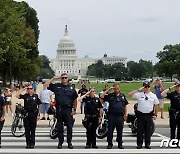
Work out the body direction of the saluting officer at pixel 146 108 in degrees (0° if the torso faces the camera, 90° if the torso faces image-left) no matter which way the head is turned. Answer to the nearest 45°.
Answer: approximately 0°

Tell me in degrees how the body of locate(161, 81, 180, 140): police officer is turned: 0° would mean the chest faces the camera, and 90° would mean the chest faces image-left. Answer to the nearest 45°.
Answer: approximately 0°

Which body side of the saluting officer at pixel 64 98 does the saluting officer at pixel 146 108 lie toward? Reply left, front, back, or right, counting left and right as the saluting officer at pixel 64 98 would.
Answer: left

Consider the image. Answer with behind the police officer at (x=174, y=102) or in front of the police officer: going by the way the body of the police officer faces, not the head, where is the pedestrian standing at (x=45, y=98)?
behind

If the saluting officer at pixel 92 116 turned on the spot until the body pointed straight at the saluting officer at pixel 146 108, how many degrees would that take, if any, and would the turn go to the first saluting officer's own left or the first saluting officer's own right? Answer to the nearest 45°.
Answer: approximately 90° to the first saluting officer's own left

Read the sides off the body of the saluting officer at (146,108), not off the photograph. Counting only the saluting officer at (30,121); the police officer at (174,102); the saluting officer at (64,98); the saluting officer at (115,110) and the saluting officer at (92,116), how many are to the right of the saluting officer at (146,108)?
4
